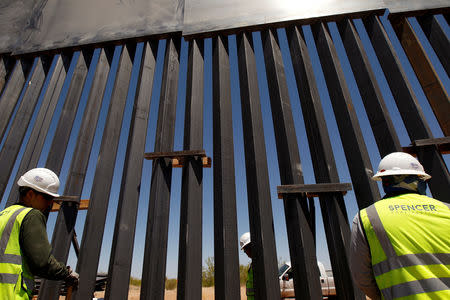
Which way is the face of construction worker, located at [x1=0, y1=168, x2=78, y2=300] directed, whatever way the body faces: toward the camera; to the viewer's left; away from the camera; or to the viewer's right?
to the viewer's right

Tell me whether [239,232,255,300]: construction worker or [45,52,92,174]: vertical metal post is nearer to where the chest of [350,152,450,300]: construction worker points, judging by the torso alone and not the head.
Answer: the construction worker

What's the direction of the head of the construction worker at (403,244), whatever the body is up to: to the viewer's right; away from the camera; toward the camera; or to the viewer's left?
away from the camera

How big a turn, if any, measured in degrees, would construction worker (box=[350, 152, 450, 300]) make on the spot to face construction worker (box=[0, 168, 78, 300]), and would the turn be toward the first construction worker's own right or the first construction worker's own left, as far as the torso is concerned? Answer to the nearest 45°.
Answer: approximately 135° to the first construction worker's own left

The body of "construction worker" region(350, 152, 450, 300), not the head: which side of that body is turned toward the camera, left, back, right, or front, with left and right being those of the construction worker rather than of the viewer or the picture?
back

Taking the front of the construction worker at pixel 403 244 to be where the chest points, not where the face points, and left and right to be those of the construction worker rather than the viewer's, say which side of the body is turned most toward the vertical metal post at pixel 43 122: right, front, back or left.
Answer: left

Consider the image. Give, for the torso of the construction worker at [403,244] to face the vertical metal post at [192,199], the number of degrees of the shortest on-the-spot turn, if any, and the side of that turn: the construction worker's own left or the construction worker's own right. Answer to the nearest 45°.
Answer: approximately 90° to the construction worker's own left

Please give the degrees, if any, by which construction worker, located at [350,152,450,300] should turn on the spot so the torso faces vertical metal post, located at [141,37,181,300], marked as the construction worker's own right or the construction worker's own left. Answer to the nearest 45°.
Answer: approximately 90° to the construction worker's own left

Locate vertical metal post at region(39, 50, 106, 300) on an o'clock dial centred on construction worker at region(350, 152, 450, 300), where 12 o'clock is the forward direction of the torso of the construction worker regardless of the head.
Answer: The vertical metal post is roughly at 9 o'clock from the construction worker.

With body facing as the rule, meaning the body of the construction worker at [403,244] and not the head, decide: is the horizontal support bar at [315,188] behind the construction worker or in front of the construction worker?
in front

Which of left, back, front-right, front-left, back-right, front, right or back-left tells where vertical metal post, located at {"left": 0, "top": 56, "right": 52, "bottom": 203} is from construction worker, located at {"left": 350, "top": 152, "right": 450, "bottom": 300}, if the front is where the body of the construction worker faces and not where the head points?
left

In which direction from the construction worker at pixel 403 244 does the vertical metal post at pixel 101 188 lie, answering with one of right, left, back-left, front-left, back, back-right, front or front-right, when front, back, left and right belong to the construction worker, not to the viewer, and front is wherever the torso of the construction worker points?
left
